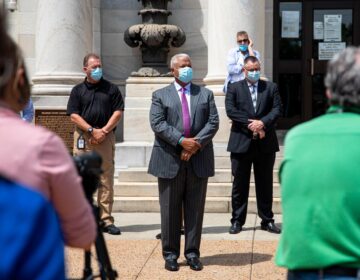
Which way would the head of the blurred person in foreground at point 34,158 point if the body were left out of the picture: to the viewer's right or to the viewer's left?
to the viewer's right

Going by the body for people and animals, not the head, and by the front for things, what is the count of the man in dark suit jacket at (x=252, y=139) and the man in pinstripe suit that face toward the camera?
2

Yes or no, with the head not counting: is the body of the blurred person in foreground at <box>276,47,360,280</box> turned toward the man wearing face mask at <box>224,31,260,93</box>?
yes

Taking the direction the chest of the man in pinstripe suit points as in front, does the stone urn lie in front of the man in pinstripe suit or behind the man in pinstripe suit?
behind

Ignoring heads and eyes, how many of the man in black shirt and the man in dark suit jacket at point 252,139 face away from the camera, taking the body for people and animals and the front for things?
0

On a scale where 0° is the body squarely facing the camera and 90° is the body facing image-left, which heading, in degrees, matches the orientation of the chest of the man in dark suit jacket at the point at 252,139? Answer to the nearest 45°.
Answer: approximately 0°

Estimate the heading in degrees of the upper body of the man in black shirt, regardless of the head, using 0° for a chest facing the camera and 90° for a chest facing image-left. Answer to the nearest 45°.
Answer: approximately 0°

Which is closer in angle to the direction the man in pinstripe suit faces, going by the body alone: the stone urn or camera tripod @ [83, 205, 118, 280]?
the camera tripod

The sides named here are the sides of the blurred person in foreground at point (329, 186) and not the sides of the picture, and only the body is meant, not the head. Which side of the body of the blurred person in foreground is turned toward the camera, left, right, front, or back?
back

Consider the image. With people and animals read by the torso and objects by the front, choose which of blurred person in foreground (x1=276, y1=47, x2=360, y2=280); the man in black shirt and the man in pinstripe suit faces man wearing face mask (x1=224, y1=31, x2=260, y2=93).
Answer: the blurred person in foreground

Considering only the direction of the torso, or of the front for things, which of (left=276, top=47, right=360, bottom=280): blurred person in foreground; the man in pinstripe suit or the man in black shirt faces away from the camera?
the blurred person in foreground
